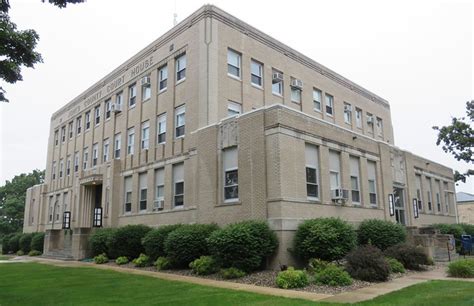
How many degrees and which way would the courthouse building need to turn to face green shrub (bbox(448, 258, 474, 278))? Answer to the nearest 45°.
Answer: approximately 90° to its left

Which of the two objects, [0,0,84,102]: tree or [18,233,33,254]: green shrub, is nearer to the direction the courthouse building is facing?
the tree

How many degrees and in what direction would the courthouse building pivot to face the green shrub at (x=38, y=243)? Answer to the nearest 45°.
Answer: approximately 90° to its right

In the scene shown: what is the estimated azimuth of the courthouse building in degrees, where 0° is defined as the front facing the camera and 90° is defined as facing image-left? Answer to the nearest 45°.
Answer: approximately 45°

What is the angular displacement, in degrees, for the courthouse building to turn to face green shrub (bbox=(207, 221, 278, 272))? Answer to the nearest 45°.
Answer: approximately 45° to its left

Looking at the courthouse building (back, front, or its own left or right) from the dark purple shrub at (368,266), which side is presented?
left

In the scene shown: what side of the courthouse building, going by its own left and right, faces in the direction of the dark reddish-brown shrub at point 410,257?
left
